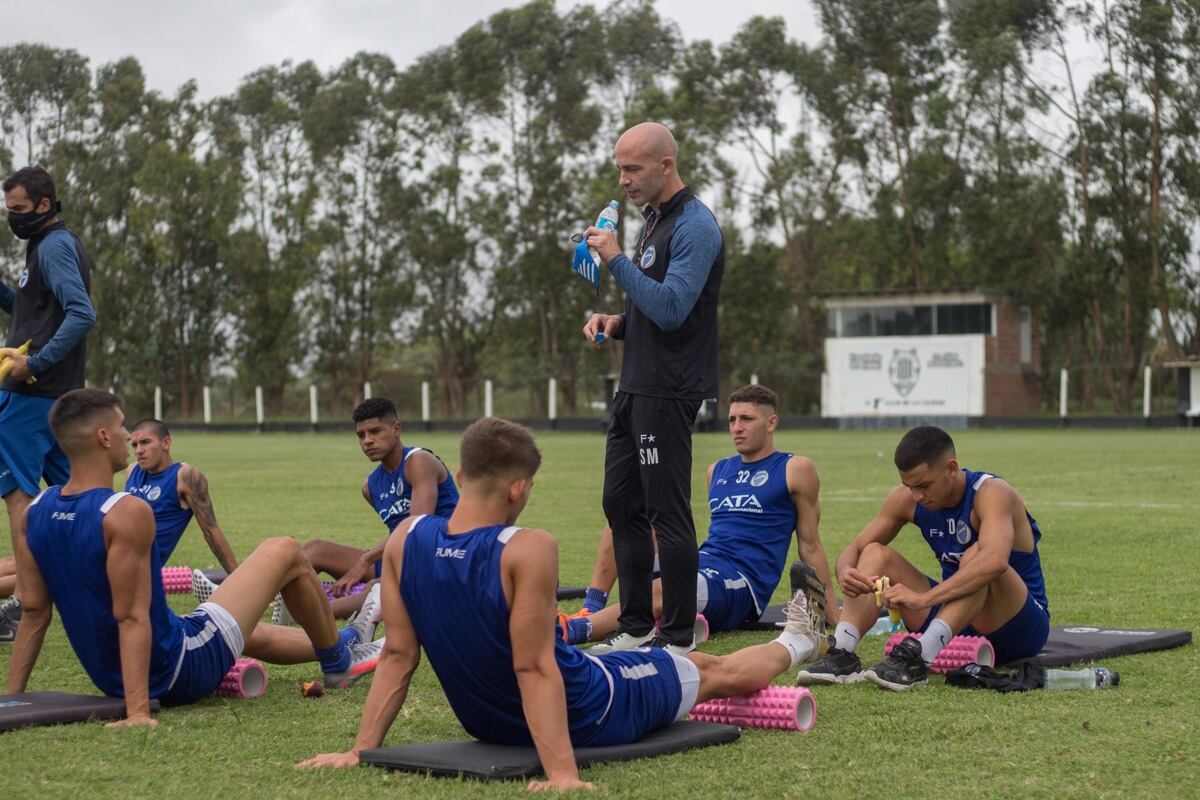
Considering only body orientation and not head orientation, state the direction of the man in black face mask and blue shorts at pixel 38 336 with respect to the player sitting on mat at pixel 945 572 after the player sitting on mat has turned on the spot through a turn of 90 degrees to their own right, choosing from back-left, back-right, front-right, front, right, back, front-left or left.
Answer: front-left

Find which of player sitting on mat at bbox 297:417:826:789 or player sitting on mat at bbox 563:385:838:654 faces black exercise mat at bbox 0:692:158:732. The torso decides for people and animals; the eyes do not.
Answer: player sitting on mat at bbox 563:385:838:654

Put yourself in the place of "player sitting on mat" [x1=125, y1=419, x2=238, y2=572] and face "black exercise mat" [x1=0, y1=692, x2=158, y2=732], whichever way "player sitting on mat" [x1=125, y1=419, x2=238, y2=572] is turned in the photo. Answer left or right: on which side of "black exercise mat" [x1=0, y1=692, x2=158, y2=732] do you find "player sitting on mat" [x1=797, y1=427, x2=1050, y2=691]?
left

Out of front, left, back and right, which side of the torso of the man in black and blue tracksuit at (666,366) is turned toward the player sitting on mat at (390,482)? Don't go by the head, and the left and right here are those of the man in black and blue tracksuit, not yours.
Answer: right

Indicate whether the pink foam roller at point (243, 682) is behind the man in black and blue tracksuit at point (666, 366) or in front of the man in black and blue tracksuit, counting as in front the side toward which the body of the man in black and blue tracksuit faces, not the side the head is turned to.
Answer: in front

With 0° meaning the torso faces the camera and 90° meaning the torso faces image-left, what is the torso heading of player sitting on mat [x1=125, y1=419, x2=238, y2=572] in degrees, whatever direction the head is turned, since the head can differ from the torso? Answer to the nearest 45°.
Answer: approximately 45°

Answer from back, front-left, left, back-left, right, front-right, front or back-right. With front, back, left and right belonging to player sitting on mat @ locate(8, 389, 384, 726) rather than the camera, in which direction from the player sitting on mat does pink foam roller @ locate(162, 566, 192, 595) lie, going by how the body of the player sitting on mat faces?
front-left

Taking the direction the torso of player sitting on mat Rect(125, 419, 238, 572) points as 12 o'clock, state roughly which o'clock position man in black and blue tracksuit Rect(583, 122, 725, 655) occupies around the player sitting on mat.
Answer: The man in black and blue tracksuit is roughly at 9 o'clock from the player sitting on mat.

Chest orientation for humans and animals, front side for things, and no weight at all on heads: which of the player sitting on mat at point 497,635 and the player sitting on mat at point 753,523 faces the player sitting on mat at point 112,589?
the player sitting on mat at point 753,523
